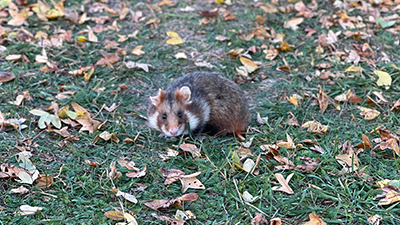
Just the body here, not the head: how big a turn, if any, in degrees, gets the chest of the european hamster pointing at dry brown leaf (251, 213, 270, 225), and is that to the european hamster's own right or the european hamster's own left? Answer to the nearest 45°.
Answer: approximately 45° to the european hamster's own left

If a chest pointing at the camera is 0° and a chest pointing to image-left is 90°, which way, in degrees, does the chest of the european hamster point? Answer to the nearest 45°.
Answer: approximately 45°

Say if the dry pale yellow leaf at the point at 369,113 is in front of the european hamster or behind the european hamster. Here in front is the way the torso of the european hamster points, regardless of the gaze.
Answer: behind

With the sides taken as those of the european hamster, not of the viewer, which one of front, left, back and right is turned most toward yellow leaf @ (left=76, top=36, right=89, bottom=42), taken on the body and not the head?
right

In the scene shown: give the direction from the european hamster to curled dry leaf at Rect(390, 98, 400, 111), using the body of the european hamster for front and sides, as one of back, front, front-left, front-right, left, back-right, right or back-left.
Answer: back-left

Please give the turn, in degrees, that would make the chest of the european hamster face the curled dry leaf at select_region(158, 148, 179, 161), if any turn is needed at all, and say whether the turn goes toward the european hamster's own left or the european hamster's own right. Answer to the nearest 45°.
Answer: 0° — it already faces it

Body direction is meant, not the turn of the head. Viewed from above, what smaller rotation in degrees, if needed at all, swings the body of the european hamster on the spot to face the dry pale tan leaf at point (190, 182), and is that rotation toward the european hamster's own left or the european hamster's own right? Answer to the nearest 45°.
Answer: approximately 45° to the european hamster's own left

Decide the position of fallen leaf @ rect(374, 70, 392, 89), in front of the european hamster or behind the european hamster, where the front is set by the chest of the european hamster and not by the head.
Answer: behind

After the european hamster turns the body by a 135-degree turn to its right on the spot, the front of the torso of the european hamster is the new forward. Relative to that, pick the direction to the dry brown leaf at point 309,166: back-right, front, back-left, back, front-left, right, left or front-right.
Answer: back-right

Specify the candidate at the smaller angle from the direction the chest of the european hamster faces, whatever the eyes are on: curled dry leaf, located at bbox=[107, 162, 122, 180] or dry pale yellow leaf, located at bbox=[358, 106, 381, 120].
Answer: the curled dry leaf

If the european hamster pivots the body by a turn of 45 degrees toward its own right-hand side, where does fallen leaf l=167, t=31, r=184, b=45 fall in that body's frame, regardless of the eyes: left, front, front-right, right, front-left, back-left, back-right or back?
right

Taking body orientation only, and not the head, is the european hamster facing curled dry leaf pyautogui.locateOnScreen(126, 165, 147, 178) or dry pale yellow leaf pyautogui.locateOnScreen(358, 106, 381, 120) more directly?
the curled dry leaf

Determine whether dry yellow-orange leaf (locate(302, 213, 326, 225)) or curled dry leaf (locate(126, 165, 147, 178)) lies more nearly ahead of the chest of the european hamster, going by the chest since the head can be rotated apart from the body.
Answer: the curled dry leaf

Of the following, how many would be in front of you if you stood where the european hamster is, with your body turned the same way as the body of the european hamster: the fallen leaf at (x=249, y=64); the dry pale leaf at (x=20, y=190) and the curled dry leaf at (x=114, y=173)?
2

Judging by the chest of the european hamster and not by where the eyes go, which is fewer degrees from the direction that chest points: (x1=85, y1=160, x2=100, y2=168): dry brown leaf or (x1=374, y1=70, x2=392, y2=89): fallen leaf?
the dry brown leaf

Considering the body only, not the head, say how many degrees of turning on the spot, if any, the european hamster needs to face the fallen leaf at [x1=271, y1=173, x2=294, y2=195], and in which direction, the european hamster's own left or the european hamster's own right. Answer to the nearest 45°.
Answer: approximately 90° to the european hamster's own left
